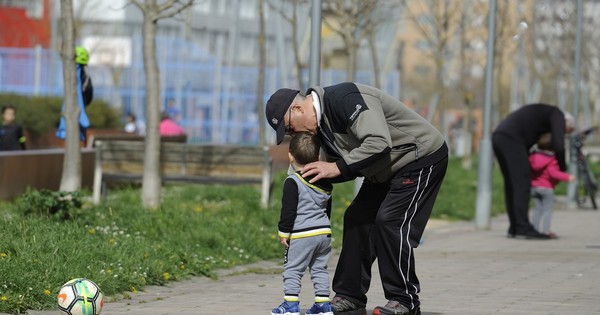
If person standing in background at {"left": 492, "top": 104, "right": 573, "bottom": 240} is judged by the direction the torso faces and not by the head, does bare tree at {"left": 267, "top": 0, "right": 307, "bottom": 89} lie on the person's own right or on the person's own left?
on the person's own left

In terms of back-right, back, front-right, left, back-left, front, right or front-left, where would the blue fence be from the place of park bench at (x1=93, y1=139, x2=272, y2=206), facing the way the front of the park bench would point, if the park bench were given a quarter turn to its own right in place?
left

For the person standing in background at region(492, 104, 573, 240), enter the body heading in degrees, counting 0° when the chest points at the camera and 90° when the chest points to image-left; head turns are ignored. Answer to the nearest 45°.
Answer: approximately 270°

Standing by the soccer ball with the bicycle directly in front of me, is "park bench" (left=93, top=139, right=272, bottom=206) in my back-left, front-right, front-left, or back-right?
front-left

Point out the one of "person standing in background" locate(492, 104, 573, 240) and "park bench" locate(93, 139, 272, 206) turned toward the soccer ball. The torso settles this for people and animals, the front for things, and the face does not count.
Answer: the park bench

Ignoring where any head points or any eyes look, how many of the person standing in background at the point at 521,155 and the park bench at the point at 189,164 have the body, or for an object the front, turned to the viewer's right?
1

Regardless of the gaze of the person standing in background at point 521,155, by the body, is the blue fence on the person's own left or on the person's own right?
on the person's own left

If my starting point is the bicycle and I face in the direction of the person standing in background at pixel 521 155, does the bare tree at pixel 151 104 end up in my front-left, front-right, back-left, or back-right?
front-right

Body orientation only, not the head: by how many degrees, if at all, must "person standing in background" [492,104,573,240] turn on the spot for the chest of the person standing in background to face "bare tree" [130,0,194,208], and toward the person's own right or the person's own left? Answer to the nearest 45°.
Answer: approximately 180°

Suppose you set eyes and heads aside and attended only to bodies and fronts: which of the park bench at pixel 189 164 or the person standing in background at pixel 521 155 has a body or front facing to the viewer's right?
the person standing in background
